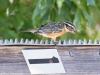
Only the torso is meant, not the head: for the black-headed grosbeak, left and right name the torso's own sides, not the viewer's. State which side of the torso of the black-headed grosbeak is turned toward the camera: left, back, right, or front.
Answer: right
